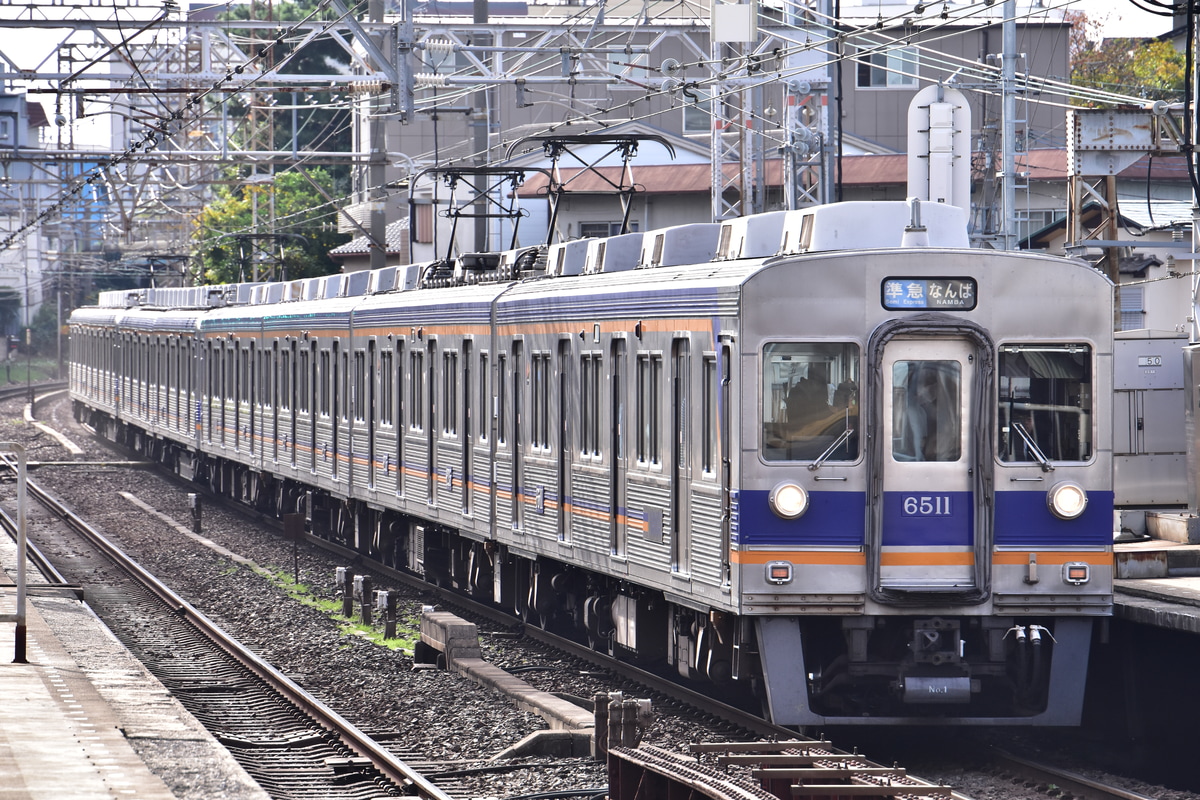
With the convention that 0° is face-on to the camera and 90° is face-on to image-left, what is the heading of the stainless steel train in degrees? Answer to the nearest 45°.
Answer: approximately 315°

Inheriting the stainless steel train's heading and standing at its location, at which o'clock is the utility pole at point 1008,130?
The utility pole is roughly at 8 o'clock from the stainless steel train.

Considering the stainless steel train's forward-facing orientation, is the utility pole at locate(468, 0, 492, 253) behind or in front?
behind

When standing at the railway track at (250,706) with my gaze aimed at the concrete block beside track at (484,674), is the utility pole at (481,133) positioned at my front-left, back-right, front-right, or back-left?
front-left

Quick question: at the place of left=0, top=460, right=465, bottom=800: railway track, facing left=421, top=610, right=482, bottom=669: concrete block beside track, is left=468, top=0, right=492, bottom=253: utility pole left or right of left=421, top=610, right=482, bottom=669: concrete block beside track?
left
